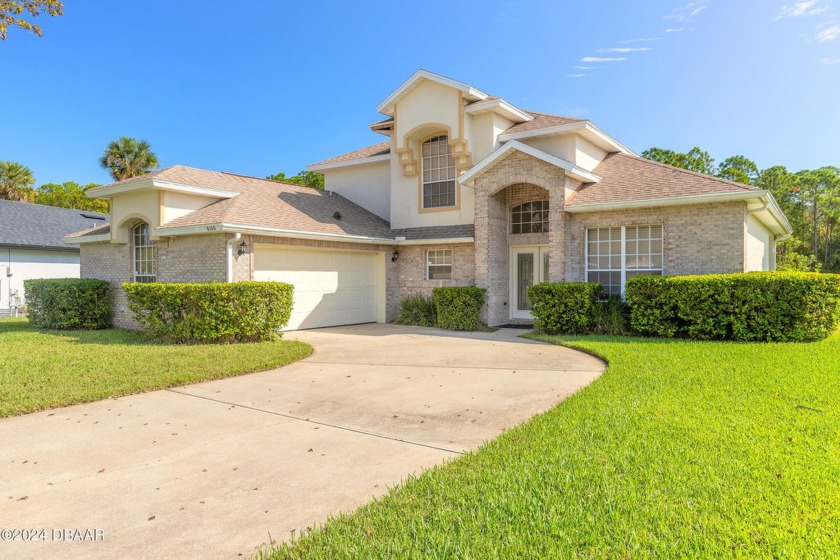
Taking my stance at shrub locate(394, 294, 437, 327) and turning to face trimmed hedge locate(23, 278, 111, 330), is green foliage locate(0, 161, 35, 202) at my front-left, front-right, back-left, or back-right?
front-right

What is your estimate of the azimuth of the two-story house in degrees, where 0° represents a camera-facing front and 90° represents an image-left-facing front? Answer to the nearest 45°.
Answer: approximately 45°

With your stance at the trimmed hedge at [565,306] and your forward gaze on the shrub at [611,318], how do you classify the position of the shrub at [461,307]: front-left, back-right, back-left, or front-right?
back-left

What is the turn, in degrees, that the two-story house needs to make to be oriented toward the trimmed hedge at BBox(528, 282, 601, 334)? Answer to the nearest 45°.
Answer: approximately 90° to its left

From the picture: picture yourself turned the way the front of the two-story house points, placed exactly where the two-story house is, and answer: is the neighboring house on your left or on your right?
on your right

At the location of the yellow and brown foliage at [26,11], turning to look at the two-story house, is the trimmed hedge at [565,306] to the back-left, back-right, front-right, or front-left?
front-right

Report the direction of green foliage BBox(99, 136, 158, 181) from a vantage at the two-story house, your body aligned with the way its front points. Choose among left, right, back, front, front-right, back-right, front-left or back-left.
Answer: right

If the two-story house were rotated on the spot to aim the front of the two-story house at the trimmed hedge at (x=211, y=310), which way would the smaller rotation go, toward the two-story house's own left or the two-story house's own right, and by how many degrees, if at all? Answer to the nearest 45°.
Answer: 0° — it already faces it

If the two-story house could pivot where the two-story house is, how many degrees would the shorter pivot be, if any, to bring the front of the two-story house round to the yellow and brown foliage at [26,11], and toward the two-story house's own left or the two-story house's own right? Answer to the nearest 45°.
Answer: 0° — it already faces it

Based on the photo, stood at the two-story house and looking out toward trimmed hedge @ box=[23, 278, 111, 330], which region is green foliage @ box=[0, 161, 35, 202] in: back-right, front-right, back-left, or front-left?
front-right

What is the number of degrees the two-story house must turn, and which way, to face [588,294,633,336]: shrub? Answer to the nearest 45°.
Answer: approximately 90° to its left
